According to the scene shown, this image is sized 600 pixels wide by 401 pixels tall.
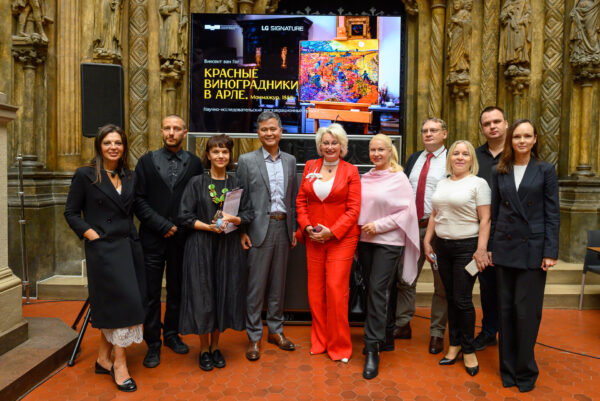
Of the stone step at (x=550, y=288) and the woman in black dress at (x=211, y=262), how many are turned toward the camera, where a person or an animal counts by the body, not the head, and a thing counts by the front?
2

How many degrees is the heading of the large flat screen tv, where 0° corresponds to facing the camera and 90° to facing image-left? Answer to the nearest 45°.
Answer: approximately 0°

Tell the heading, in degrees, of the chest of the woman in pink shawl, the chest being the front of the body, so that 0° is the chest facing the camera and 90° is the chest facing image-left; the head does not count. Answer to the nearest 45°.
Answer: approximately 45°

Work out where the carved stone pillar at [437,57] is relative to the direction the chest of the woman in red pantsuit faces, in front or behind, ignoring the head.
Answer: behind
